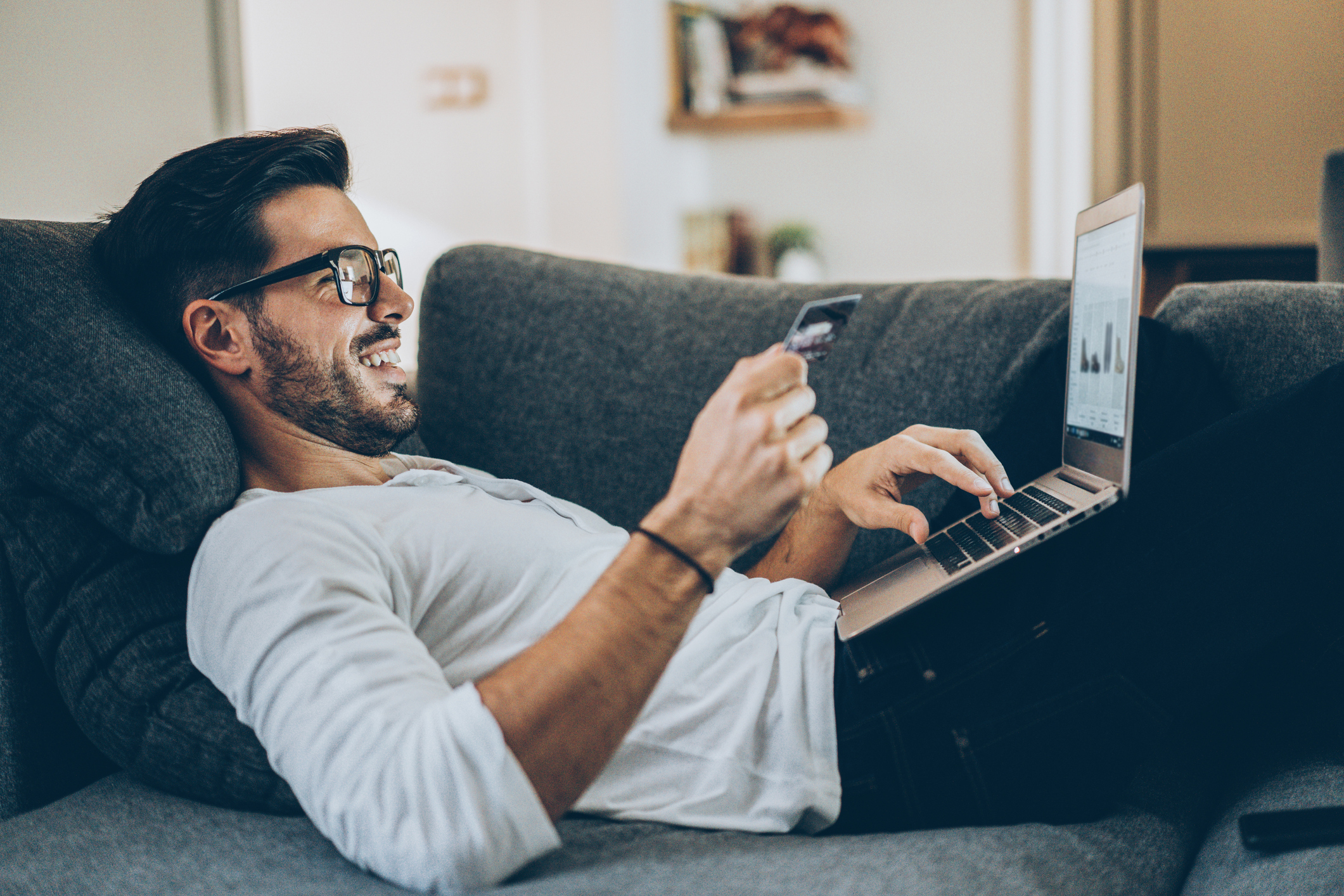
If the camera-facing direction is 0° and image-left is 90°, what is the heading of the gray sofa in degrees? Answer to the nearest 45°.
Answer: approximately 0°

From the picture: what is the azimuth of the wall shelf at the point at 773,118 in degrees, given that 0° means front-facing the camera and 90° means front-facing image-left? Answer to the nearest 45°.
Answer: approximately 0°

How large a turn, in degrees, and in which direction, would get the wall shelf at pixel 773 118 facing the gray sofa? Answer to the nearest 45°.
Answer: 0° — it already faces it

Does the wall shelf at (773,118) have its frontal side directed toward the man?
yes

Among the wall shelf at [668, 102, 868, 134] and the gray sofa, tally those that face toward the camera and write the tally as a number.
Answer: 2

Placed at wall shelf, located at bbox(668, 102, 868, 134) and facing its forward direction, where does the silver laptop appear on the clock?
The silver laptop is roughly at 12 o'clock from the wall shelf.

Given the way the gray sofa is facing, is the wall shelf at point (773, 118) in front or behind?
behind
